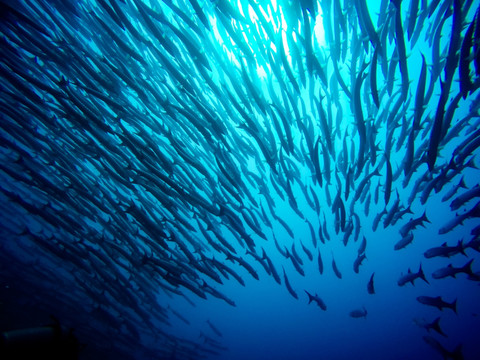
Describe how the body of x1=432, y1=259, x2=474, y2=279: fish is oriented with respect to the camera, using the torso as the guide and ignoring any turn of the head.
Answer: to the viewer's left

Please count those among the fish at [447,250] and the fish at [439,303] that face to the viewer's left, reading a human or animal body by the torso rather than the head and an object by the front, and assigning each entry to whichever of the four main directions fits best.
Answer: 2

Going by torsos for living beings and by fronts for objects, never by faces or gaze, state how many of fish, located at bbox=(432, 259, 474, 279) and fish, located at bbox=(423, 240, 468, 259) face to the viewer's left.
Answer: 2

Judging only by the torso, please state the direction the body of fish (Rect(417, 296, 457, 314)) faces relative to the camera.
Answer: to the viewer's left

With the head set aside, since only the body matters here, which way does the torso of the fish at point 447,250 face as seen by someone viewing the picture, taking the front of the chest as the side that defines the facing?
to the viewer's left

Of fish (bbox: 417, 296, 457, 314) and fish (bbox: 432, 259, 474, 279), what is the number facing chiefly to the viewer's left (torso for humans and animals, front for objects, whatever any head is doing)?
2
